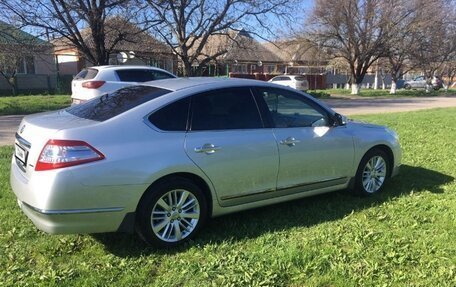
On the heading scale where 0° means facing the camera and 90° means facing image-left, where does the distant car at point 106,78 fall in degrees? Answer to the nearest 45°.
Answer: approximately 225°

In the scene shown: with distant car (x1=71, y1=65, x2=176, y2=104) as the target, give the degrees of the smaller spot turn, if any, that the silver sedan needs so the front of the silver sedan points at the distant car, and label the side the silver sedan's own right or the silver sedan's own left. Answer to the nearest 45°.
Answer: approximately 45° to the silver sedan's own left

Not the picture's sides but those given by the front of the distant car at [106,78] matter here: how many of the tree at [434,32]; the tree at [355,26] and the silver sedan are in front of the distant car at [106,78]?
2

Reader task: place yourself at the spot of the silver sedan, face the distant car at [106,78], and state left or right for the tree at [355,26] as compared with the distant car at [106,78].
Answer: right

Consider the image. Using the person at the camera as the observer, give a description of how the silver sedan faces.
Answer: facing away from the viewer and to the right of the viewer

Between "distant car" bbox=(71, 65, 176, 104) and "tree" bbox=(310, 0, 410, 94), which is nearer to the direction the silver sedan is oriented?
the tree

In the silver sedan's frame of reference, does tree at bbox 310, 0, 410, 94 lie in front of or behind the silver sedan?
in front

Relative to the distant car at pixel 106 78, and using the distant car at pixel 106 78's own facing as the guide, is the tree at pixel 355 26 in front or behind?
in front

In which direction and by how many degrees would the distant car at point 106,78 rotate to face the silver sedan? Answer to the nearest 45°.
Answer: approximately 135° to its right

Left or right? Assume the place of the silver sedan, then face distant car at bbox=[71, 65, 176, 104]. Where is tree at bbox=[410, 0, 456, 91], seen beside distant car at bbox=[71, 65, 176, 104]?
right
